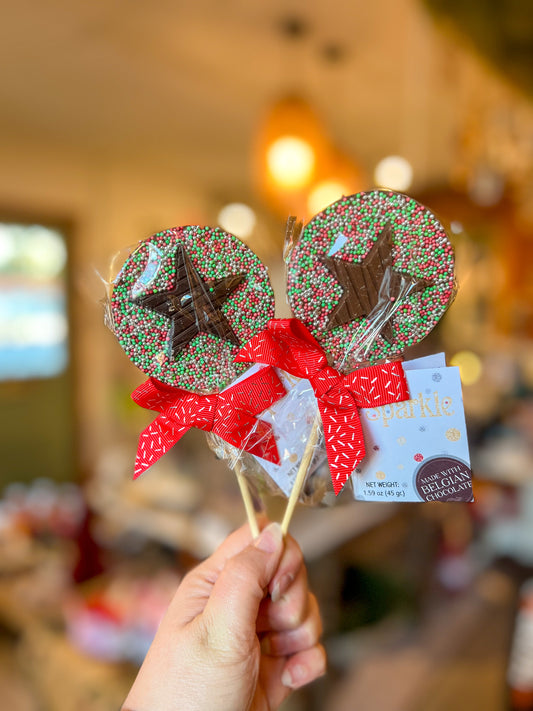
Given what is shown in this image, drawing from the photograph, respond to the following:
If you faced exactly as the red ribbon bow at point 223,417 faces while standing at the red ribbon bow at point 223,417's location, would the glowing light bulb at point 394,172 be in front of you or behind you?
behind

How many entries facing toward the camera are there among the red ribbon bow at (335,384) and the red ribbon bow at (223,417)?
2

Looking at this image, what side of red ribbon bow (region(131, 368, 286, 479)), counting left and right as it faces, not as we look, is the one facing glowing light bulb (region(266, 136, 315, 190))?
back

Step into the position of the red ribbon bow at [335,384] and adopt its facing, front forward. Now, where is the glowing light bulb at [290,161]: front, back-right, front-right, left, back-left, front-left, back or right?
back

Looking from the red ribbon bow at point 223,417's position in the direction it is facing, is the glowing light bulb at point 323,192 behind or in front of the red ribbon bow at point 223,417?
behind

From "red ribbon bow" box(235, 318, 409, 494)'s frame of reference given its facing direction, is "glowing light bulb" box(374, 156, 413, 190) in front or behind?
behind

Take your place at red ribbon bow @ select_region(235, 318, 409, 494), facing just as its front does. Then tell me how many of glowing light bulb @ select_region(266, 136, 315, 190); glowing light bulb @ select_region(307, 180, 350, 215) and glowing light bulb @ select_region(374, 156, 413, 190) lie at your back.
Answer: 3

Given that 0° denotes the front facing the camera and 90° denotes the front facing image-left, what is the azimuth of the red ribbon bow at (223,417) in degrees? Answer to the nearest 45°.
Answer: approximately 0°
